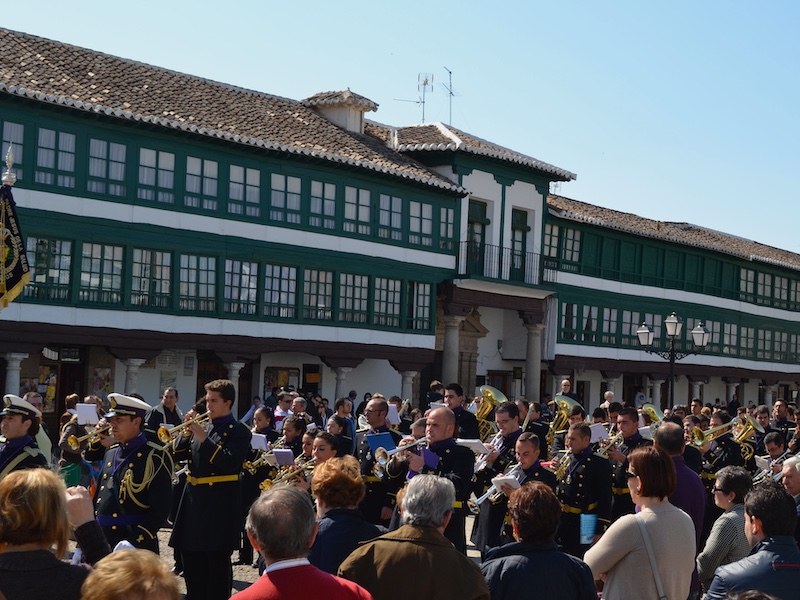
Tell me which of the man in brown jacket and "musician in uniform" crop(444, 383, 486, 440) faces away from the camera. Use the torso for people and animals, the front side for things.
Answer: the man in brown jacket

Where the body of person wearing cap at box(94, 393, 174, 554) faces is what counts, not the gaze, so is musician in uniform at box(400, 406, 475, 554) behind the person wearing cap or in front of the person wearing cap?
behind

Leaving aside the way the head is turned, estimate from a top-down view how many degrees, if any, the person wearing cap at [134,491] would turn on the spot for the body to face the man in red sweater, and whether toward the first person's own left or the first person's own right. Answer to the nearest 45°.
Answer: approximately 45° to the first person's own left

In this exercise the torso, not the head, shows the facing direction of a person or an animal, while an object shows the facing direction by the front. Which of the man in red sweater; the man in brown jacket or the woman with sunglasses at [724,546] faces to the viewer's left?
the woman with sunglasses

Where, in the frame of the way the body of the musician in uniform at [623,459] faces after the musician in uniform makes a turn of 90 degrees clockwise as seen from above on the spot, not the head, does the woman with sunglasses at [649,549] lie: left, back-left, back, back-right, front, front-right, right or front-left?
back-left

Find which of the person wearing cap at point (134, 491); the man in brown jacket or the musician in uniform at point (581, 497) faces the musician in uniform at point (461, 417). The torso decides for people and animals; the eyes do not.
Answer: the man in brown jacket

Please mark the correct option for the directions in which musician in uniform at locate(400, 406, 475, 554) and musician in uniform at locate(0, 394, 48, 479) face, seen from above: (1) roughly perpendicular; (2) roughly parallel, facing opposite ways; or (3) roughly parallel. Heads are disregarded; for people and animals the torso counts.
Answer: roughly parallel

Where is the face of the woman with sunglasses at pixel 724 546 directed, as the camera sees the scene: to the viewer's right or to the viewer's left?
to the viewer's left

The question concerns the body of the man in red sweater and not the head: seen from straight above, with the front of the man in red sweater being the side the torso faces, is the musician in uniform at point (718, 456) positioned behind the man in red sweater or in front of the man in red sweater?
in front

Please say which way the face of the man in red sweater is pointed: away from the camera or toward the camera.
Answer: away from the camera

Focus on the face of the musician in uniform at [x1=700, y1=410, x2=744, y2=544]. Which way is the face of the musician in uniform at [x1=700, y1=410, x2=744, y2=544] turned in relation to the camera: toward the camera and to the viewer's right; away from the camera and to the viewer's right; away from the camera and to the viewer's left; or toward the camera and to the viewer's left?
toward the camera and to the viewer's left

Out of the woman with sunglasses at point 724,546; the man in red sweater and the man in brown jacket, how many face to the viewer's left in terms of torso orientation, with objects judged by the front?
1

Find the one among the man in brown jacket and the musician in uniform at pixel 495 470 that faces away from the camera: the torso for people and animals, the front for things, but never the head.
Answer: the man in brown jacket

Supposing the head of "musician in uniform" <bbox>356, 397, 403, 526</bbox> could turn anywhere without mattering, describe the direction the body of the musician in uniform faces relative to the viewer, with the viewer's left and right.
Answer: facing the viewer and to the left of the viewer

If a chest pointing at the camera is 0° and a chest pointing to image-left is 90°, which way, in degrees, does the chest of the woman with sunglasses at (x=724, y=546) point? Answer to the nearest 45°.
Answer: approximately 90°

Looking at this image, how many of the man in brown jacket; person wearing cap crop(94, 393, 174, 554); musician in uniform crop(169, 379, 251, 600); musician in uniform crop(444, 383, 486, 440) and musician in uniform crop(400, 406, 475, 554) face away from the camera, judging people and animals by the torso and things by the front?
1

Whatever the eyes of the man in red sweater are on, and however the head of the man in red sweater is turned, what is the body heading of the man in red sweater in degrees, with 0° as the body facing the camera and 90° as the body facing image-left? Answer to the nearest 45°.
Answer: approximately 180°

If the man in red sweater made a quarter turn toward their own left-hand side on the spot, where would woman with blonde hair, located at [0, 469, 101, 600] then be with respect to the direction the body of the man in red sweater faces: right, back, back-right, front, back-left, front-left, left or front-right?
front

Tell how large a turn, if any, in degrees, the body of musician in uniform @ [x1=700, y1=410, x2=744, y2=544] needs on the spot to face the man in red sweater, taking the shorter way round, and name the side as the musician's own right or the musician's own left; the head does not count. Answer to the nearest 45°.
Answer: approximately 45° to the musician's own left

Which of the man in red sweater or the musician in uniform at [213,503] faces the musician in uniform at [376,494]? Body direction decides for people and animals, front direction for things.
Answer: the man in red sweater

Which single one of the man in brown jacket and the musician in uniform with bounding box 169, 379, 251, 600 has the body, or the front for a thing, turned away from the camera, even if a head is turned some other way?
the man in brown jacket
